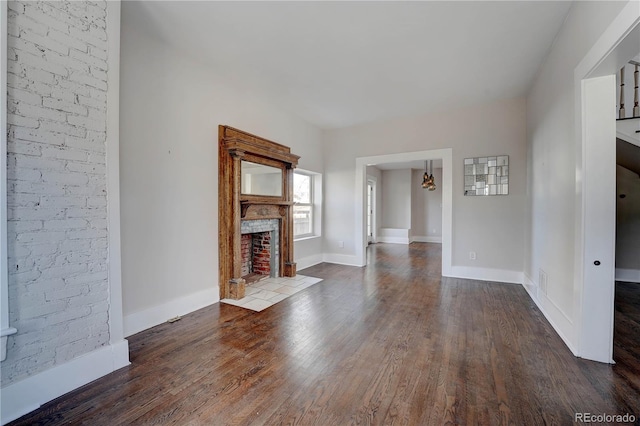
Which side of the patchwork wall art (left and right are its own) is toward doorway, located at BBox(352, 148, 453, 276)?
right

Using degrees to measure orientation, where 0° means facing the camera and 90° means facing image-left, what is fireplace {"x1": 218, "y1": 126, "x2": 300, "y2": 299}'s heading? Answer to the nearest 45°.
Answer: approximately 315°

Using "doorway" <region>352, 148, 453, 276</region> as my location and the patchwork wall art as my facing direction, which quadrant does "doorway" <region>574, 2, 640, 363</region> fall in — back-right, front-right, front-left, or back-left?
front-right

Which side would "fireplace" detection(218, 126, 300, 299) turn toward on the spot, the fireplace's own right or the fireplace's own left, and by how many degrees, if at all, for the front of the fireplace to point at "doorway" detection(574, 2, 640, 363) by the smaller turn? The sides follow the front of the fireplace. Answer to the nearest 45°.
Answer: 0° — it already faces it

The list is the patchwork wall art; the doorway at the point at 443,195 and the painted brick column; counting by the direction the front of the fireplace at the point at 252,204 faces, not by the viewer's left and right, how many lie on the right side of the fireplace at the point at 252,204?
1

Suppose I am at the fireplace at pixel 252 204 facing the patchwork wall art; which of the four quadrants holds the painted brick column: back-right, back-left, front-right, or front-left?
back-right

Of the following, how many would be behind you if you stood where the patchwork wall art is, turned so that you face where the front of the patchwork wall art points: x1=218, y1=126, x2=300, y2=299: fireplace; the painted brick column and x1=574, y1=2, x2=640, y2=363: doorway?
0

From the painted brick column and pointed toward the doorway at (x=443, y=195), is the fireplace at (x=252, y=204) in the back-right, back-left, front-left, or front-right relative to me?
front-left

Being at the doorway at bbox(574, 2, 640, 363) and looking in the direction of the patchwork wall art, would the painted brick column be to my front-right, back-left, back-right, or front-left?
back-left

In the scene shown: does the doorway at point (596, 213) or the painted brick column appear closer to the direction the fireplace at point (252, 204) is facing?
the doorway

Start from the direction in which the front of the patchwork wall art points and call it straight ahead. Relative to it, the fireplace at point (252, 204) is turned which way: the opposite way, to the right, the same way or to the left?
to the left

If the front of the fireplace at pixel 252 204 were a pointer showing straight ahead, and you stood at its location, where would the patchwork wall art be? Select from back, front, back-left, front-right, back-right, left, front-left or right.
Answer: front-left

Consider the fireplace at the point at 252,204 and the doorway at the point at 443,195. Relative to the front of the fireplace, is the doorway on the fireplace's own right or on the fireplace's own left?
on the fireplace's own left

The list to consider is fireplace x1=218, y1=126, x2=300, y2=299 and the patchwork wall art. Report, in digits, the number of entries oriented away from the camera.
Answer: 0

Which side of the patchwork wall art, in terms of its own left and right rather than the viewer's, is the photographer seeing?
front

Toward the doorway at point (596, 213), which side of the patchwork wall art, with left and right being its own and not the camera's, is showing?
front

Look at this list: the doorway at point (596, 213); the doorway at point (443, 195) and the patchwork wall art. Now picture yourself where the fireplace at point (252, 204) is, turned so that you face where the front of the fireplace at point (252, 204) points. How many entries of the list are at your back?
0
